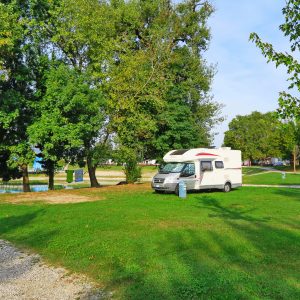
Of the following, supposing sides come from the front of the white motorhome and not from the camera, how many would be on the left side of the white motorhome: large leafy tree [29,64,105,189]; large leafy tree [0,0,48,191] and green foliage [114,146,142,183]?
0

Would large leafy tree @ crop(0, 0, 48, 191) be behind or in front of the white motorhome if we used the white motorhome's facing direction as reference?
in front

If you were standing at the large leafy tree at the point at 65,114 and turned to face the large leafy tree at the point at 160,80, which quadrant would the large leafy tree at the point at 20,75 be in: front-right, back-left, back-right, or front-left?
back-left

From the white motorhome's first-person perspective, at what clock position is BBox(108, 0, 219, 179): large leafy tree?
The large leafy tree is roughly at 4 o'clock from the white motorhome.

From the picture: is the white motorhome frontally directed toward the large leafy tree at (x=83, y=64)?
no

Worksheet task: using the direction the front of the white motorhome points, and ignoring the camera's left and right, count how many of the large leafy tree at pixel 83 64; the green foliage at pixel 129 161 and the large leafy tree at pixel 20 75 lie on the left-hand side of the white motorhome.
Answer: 0

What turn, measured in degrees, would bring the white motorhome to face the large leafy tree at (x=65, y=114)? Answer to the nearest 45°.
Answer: approximately 45° to its right

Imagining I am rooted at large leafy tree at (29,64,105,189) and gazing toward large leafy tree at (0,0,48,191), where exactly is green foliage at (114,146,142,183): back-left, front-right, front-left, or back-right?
back-right

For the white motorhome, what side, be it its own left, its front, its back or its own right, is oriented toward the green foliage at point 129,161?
right

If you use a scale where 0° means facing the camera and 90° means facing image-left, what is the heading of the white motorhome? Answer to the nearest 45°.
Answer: approximately 45°

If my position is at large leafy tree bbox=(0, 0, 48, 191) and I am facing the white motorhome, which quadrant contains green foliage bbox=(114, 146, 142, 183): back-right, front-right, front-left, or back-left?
front-left
